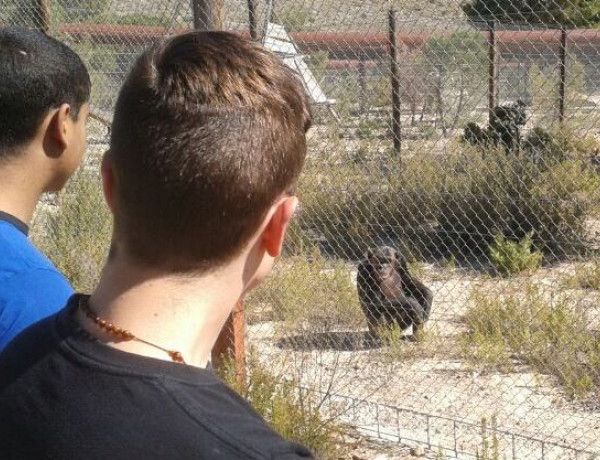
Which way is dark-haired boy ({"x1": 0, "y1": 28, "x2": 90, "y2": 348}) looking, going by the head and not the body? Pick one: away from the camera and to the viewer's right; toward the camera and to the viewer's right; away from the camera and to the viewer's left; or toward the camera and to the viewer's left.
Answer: away from the camera and to the viewer's right

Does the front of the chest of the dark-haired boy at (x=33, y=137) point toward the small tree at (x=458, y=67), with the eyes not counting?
yes

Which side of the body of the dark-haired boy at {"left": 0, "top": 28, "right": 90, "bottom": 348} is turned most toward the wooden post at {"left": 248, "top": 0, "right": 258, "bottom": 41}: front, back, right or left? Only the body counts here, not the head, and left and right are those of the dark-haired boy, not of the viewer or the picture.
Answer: front

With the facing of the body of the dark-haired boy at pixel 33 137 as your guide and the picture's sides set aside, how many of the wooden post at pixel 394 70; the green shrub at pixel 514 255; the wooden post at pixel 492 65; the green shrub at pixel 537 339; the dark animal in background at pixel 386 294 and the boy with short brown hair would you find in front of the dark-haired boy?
5

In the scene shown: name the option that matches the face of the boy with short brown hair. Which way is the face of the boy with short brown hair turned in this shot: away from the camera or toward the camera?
away from the camera

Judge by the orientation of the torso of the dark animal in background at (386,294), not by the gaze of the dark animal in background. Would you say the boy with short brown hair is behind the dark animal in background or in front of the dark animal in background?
in front

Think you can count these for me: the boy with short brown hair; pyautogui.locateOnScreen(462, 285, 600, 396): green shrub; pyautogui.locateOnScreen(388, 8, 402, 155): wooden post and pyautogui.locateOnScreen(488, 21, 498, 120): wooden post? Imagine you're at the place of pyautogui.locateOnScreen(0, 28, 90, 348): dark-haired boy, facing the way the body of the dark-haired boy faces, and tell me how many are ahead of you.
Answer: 3

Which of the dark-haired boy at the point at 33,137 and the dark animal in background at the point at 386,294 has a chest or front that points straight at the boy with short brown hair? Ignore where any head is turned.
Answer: the dark animal in background

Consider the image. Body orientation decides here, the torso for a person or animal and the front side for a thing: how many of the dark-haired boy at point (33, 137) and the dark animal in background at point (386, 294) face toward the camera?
1

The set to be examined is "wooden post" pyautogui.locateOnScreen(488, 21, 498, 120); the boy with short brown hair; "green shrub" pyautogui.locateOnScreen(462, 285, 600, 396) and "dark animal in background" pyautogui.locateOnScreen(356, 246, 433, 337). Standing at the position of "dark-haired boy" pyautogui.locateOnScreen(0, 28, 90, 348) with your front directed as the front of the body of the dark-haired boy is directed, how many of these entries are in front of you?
3

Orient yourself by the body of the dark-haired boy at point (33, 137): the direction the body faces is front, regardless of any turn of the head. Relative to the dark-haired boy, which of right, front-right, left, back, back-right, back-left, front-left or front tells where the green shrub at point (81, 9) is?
front-left

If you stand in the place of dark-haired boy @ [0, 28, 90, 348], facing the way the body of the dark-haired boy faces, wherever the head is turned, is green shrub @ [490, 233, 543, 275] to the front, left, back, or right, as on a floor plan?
front

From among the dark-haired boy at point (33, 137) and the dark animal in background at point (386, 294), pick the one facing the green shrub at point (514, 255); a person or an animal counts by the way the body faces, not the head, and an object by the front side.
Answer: the dark-haired boy

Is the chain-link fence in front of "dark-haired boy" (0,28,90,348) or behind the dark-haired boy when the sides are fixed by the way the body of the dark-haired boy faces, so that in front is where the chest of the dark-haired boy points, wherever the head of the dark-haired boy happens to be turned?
in front
